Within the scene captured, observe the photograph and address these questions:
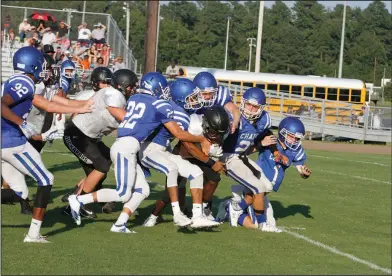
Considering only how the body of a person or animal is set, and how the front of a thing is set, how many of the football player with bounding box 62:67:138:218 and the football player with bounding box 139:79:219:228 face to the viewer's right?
2

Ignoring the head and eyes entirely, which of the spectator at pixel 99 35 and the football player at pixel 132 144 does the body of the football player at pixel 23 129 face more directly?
the football player

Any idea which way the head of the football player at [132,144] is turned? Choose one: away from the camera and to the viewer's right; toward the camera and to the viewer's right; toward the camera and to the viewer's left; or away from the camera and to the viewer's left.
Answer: away from the camera and to the viewer's right

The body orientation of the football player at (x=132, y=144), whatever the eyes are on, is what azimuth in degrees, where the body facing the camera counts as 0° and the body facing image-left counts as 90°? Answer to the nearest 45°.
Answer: approximately 225°

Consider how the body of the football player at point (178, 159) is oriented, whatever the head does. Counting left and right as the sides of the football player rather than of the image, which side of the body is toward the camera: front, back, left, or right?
right

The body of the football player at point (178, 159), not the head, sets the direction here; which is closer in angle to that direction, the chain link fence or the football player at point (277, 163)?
the football player

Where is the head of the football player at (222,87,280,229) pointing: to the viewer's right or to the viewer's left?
to the viewer's left

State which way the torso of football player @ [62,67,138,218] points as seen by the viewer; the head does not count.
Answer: to the viewer's right

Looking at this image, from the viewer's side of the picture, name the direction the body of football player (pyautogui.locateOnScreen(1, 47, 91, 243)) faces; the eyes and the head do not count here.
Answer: to the viewer's right

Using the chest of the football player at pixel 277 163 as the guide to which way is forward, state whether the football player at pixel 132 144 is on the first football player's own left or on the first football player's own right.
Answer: on the first football player's own right

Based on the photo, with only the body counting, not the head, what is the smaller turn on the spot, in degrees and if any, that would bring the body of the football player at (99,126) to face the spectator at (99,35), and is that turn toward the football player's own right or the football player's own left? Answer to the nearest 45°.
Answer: approximately 90° to the football player's own left

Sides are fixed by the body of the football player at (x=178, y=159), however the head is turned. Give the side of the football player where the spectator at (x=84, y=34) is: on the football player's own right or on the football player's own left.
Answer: on the football player's own left
